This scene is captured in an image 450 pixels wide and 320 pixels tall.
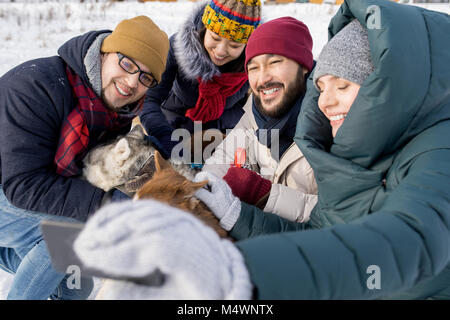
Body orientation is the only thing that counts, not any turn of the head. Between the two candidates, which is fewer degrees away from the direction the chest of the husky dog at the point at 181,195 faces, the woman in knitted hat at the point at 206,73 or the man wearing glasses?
the man wearing glasses

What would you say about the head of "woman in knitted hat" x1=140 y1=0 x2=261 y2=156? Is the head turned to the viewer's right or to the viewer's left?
to the viewer's left

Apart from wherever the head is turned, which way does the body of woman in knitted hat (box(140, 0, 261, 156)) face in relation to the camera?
toward the camera

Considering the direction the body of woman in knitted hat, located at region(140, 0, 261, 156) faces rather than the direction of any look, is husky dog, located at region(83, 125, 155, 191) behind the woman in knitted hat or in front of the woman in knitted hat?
in front

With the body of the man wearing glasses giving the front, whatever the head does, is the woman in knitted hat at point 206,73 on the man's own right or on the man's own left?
on the man's own left

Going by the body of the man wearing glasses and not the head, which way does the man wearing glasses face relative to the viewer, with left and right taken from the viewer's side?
facing the viewer and to the right of the viewer

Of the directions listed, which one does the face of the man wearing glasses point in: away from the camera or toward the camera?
toward the camera

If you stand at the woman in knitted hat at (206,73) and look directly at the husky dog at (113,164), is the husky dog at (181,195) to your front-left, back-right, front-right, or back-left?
front-left

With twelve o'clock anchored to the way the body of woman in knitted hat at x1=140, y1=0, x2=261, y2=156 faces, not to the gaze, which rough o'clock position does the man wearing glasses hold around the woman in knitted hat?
The man wearing glasses is roughly at 1 o'clock from the woman in knitted hat.

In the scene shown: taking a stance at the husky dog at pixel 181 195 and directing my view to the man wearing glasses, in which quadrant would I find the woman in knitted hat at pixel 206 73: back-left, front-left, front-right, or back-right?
front-right

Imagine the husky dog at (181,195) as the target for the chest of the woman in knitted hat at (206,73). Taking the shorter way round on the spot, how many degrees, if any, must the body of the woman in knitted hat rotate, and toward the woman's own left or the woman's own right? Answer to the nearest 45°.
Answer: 0° — they already face it

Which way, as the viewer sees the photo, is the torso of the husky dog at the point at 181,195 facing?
to the viewer's left

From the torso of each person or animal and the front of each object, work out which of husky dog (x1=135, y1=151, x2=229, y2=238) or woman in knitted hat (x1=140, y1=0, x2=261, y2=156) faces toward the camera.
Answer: the woman in knitted hat
